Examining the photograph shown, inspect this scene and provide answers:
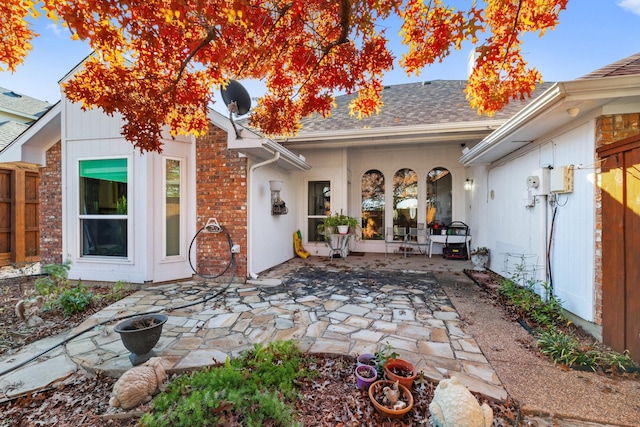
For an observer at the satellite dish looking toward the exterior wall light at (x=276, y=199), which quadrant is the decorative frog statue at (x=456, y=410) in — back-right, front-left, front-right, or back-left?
back-right

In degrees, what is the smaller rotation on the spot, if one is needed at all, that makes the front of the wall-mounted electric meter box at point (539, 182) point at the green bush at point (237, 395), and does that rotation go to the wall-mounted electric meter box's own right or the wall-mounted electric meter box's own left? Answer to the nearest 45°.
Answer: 0° — it already faces it

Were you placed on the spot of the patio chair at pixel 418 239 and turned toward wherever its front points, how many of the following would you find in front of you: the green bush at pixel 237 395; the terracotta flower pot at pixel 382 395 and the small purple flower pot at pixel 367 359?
3

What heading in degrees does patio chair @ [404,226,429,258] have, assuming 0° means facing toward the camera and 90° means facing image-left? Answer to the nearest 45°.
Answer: approximately 0°

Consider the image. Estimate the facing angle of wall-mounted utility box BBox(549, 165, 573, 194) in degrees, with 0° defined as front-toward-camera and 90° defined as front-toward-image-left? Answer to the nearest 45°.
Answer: approximately 45°

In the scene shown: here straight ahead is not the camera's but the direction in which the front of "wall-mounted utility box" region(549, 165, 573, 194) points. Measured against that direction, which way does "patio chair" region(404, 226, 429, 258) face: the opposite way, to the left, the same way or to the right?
to the left

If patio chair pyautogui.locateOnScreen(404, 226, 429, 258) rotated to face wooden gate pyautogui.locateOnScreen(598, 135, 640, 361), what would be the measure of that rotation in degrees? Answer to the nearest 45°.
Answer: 0° — it already faces it

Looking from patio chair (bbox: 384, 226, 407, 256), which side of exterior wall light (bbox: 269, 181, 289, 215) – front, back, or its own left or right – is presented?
left

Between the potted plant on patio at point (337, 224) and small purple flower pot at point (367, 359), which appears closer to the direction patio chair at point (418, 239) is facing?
the small purple flower pot

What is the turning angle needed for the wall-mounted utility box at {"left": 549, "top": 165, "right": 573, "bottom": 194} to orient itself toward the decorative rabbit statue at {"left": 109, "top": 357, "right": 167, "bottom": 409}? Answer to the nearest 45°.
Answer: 0° — it already faces it
